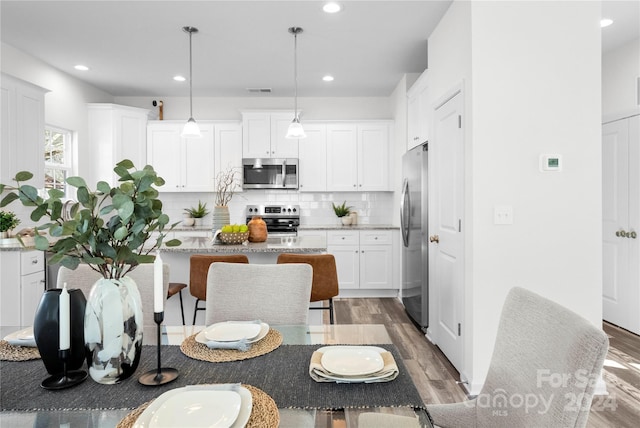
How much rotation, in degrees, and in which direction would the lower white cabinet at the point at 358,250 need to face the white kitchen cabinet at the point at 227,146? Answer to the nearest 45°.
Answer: approximately 90° to its right

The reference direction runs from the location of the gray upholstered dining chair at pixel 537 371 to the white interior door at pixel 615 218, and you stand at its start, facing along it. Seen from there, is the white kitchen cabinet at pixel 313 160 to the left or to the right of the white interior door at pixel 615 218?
left

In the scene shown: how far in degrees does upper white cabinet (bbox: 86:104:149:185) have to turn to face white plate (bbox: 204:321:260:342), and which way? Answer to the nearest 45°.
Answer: approximately 45° to its right

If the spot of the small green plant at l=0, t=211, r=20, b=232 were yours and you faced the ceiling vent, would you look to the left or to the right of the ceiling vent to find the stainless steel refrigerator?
right

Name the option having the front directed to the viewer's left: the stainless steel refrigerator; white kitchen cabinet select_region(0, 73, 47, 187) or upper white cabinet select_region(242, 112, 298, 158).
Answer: the stainless steel refrigerator

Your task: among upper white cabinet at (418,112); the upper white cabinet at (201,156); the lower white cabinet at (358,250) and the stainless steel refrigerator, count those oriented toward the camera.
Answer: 2
